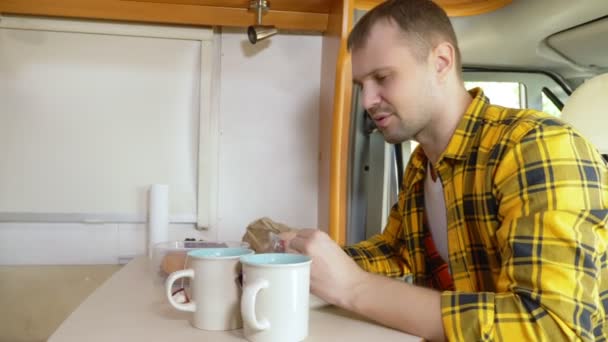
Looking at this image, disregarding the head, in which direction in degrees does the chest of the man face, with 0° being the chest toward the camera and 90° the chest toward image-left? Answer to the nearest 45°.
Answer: approximately 45°
